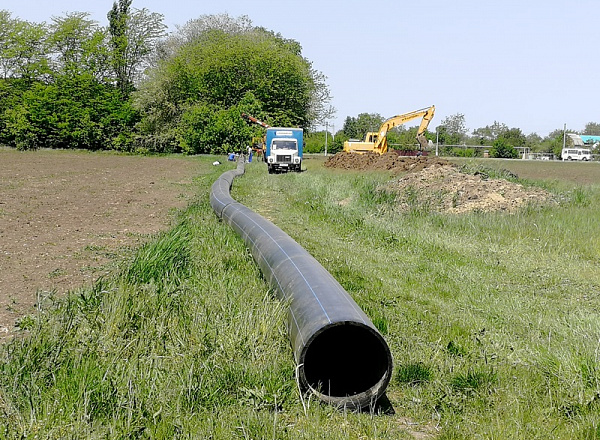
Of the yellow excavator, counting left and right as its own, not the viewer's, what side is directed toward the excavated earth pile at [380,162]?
right

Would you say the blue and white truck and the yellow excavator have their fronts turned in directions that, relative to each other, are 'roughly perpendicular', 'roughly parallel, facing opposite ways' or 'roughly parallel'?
roughly perpendicular

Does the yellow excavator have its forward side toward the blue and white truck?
no

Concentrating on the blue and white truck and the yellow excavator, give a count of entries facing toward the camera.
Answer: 1

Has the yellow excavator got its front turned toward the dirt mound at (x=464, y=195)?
no

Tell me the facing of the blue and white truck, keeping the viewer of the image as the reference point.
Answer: facing the viewer

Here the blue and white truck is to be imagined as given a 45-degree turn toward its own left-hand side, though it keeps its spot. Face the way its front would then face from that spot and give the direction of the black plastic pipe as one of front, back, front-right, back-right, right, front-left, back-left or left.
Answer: front-right

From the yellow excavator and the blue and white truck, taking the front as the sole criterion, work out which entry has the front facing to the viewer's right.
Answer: the yellow excavator

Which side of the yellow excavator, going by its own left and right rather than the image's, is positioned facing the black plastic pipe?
right

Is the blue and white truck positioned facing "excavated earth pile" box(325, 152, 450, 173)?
no

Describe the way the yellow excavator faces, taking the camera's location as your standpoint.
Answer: facing to the right of the viewer
